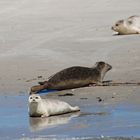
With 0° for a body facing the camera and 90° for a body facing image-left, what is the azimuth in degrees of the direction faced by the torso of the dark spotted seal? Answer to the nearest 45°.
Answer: approximately 270°

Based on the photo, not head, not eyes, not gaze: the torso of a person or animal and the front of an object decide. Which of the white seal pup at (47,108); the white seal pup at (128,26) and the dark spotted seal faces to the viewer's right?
the dark spotted seal

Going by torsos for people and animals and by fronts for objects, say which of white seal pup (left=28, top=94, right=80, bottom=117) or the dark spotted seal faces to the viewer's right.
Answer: the dark spotted seal

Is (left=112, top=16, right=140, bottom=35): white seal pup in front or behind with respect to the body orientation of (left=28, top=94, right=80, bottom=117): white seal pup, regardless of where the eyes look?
behind

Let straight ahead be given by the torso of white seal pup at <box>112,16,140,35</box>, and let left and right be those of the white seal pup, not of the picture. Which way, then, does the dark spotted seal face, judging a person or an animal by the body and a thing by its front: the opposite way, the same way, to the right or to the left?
the opposite way

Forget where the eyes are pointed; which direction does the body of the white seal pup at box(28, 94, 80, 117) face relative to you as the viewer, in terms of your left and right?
facing the viewer and to the left of the viewer

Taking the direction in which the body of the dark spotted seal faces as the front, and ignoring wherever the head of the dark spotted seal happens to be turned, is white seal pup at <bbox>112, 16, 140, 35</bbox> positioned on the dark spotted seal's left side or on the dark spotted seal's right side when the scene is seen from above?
on the dark spotted seal's left side

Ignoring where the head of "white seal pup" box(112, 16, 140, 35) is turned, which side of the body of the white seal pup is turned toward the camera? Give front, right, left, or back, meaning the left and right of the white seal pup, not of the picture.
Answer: left

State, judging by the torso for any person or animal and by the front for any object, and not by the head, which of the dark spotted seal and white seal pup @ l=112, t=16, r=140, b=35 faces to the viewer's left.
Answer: the white seal pup

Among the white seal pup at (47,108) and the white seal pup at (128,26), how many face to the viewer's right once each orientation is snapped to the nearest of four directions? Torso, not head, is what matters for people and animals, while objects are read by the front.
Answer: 0

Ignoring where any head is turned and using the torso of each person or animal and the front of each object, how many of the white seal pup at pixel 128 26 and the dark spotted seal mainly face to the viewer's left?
1
